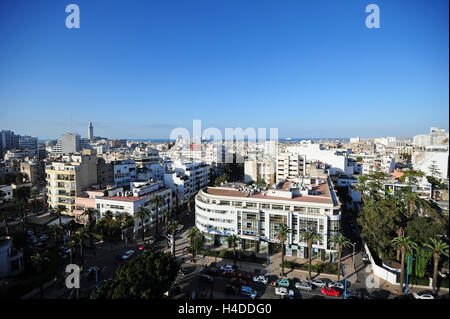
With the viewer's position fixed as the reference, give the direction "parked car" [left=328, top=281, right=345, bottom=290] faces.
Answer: facing to the left of the viewer

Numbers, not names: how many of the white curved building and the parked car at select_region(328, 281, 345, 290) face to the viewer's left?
1

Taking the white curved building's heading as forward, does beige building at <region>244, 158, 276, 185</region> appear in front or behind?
behind

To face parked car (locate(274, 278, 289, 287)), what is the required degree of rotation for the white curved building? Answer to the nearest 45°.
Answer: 0° — it already faces it

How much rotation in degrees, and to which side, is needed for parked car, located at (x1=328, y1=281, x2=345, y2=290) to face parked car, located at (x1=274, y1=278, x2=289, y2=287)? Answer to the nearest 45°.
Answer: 0° — it already faces it
